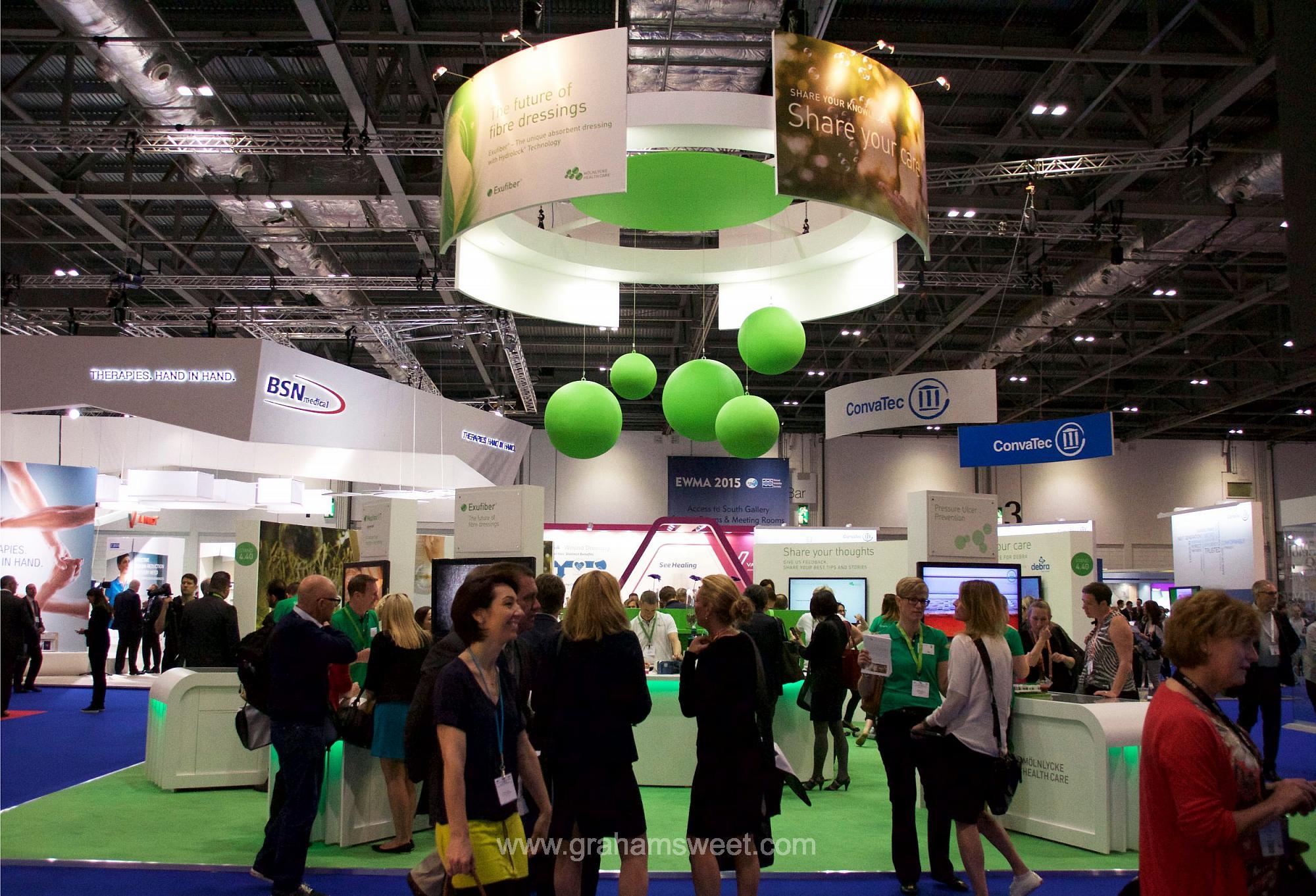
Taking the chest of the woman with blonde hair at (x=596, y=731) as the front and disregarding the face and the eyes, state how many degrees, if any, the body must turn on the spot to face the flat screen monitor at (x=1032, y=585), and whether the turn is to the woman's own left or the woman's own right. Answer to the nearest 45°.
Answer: approximately 45° to the woman's own right

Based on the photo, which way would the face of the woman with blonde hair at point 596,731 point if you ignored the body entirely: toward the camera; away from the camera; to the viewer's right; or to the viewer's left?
away from the camera

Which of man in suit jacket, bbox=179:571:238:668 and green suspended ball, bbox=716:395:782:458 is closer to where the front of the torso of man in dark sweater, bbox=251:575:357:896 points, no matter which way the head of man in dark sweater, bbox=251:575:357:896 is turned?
the green suspended ball

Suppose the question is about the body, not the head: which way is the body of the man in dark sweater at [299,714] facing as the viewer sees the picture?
to the viewer's right

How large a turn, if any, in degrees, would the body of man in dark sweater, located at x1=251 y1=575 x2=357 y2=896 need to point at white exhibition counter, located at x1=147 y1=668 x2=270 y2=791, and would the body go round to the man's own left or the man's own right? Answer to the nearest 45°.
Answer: approximately 90° to the man's own left

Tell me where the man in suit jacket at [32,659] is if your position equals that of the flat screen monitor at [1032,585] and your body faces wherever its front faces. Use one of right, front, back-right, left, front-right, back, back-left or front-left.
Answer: right

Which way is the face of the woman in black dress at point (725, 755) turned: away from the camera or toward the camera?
away from the camera

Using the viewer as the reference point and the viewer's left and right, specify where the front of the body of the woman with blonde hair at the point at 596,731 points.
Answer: facing away from the viewer

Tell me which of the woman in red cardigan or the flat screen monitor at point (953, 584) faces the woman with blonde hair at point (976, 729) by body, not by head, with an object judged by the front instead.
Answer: the flat screen monitor
